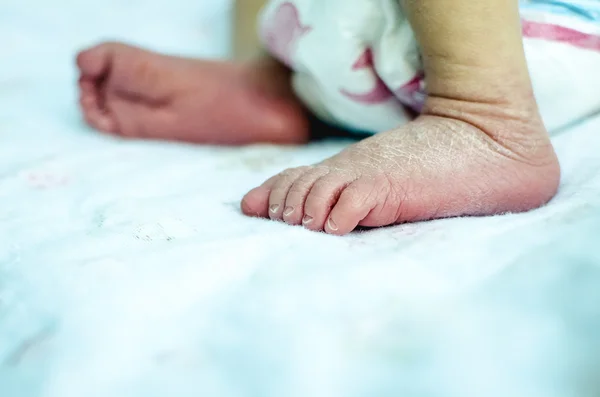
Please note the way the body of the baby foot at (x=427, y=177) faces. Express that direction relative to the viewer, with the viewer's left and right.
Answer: facing to the left of the viewer
